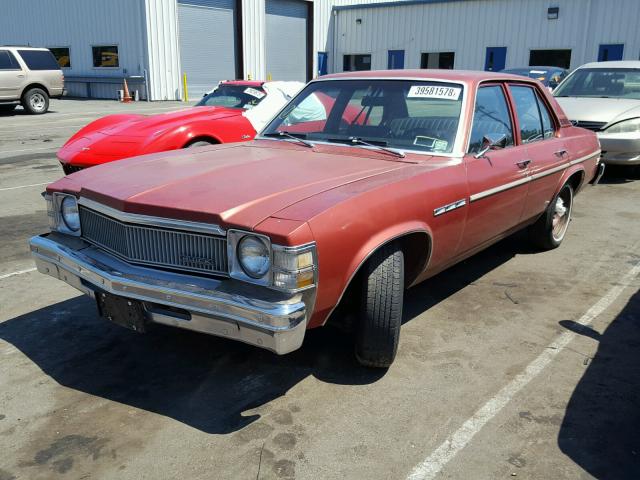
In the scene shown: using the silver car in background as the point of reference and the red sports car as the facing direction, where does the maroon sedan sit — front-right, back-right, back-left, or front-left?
front-left

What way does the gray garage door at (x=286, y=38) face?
toward the camera

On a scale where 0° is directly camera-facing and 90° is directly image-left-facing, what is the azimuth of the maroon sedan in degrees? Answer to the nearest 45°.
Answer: approximately 45°

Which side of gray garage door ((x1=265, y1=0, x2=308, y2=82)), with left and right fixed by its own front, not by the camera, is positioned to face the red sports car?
front

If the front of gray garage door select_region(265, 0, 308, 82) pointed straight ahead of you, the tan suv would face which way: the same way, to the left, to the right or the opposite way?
to the right

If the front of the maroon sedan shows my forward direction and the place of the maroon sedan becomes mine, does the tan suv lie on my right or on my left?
on my right

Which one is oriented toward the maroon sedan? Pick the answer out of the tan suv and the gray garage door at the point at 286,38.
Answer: the gray garage door

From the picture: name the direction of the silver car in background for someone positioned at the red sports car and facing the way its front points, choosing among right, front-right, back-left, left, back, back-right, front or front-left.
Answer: back-left

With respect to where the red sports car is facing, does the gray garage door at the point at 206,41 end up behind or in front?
behind

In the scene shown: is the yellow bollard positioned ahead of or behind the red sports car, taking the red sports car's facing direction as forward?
behind

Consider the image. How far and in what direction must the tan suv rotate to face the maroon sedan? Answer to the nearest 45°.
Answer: approximately 90° to its left

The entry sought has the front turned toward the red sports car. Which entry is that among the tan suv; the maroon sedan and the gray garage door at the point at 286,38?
the gray garage door

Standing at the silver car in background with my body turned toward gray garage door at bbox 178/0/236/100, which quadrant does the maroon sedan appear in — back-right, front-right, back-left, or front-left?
back-left

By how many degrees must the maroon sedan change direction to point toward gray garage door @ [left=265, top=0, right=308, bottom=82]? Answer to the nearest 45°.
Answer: approximately 135° to its right

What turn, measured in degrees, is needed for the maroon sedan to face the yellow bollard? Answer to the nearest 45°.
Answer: approximately 135° to its right

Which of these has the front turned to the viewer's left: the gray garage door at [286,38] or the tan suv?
the tan suv

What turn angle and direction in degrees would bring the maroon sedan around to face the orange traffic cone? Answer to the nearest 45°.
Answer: approximately 135° to its right
